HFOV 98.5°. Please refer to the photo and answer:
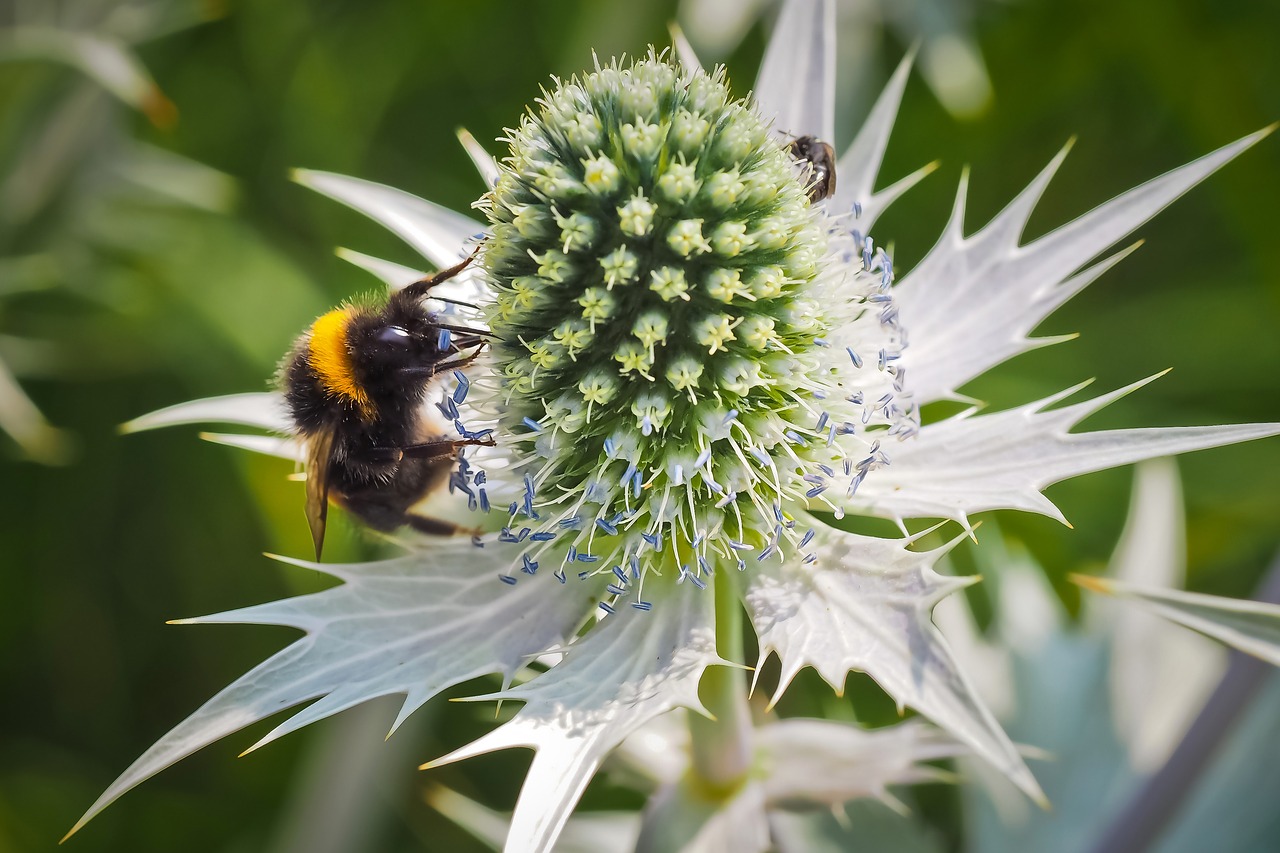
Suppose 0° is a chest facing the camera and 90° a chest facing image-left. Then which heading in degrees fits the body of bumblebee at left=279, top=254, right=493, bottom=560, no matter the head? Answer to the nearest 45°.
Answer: approximately 270°

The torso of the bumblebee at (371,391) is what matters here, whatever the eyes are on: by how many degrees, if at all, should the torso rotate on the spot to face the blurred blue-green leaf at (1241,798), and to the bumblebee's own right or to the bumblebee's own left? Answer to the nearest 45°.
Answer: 0° — it already faces it

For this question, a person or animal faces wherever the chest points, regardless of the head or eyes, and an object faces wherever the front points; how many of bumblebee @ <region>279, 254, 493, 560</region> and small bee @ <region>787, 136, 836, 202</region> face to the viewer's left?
1

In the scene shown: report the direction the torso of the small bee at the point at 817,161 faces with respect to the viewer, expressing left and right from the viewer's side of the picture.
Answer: facing to the left of the viewer
